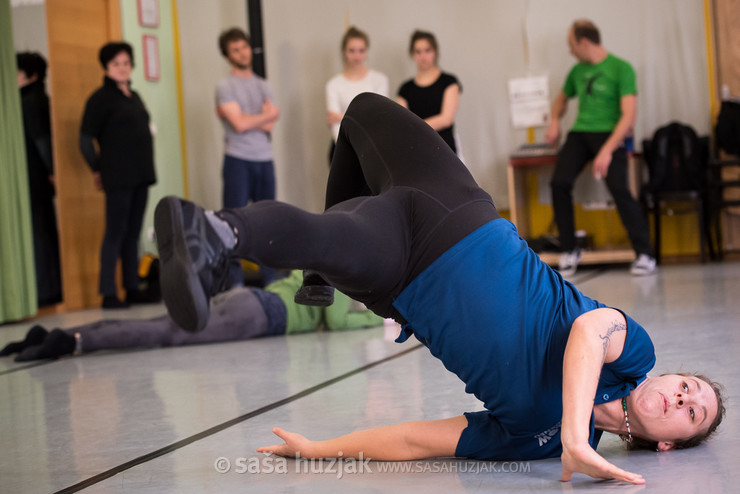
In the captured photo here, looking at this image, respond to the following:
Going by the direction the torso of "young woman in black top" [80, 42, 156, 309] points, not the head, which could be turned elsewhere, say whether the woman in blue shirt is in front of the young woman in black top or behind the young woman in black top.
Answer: in front

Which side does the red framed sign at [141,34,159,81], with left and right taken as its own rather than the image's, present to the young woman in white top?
front

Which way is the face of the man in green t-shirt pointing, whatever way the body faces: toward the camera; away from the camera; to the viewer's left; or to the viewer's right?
to the viewer's left

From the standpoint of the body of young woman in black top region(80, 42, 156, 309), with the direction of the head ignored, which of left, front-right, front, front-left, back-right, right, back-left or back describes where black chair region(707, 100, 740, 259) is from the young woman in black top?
front-left

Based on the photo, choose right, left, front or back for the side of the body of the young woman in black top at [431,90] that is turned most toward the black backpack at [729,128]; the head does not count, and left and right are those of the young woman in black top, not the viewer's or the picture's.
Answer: left

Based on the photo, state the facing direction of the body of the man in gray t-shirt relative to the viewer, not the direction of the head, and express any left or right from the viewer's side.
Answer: facing the viewer and to the right of the viewer
